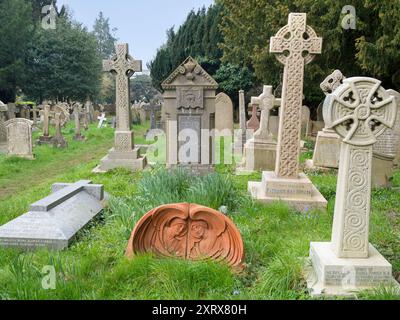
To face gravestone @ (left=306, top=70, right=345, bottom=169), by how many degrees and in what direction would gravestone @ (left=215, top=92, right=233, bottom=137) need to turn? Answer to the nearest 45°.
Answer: approximately 45° to its left

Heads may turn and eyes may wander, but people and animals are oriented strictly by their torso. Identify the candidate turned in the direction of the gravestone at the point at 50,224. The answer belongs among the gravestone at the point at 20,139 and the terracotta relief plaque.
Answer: the gravestone at the point at 20,139

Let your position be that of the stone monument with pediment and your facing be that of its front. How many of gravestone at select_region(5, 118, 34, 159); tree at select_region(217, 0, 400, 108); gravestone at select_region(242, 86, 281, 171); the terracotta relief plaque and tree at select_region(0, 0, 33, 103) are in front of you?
1

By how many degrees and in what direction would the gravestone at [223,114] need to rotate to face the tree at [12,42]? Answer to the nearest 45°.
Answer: approximately 135° to its right

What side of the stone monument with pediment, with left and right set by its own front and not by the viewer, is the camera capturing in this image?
front

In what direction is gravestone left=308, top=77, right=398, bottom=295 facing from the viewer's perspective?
toward the camera

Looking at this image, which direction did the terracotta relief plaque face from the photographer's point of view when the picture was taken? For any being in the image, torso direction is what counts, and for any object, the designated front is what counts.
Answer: facing the viewer

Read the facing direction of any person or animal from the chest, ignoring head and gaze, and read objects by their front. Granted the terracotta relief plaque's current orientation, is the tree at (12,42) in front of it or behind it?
behind

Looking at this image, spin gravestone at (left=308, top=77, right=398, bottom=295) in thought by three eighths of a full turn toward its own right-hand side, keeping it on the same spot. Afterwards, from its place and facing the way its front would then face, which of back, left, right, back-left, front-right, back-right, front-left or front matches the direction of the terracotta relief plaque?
front-left

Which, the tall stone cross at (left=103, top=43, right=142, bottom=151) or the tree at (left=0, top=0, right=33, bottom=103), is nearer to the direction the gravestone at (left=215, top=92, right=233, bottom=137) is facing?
the tall stone cross

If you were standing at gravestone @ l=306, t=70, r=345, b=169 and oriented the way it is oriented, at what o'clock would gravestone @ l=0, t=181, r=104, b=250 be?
gravestone @ l=0, t=181, r=104, b=250 is roughly at 1 o'clock from gravestone @ l=306, t=70, r=345, b=169.

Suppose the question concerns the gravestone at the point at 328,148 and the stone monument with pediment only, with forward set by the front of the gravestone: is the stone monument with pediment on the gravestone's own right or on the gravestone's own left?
on the gravestone's own right

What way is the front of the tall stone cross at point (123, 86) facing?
toward the camera

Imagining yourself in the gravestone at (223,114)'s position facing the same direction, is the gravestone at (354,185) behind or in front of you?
in front
